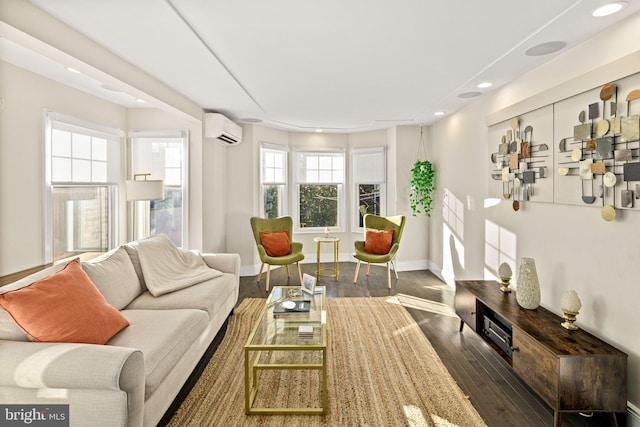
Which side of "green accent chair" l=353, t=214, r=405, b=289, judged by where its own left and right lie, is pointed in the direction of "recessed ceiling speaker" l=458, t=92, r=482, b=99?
left

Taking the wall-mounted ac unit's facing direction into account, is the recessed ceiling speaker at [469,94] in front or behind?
in front

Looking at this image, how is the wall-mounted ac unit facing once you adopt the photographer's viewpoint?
facing to the right of the viewer

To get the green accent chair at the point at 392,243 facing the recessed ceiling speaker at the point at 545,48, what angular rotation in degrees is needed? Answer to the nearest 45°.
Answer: approximately 45° to its left

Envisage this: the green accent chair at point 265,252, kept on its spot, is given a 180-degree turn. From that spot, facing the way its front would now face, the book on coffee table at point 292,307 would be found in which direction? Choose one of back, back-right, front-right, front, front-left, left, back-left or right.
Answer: back-left

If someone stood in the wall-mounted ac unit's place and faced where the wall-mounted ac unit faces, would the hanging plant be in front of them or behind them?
in front

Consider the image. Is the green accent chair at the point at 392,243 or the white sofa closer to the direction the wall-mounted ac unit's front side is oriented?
the green accent chair

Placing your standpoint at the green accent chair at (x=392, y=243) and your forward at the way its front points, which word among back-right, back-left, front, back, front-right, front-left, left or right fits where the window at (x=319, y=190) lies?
right

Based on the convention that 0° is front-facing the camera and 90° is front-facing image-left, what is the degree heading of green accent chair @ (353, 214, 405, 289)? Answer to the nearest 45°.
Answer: approximately 45°

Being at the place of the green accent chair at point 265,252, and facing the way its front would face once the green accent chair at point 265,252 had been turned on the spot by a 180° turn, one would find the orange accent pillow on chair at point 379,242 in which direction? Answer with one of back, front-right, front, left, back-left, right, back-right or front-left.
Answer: back-right
